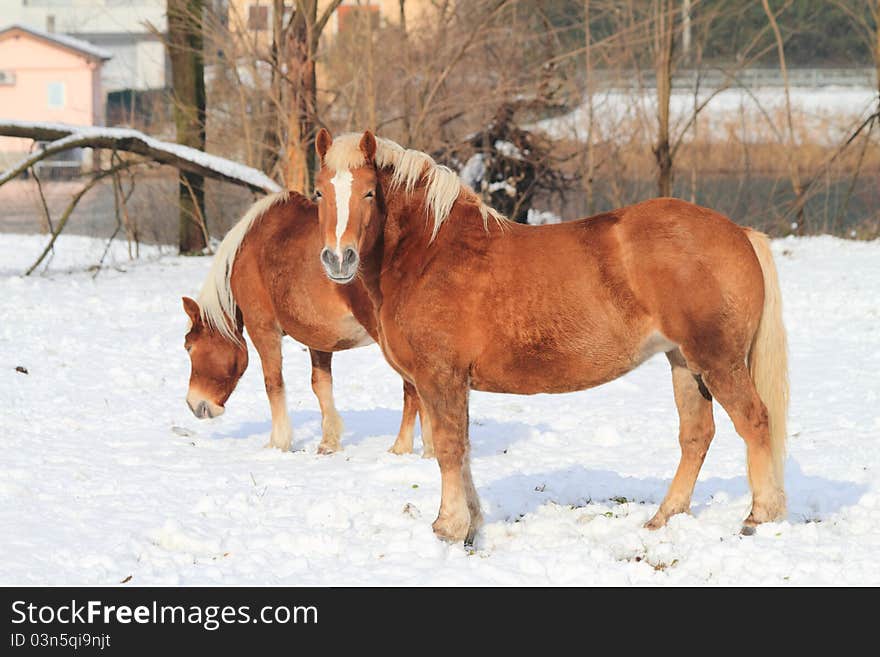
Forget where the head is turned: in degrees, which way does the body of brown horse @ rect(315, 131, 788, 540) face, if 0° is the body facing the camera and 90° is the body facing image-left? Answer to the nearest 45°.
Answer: approximately 90°

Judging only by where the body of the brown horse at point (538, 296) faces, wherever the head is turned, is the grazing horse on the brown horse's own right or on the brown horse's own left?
on the brown horse's own right

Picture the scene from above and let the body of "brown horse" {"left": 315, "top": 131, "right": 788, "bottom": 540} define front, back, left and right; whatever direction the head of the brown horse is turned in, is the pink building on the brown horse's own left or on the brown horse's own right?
on the brown horse's own right
